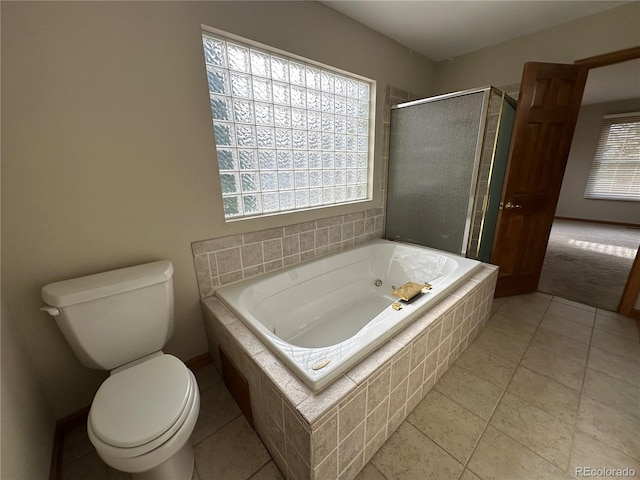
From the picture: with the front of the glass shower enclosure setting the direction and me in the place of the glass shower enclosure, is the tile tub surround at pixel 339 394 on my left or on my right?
on my right

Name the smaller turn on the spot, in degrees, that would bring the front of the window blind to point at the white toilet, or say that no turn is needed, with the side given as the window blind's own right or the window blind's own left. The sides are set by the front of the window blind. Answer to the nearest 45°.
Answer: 0° — it already faces it

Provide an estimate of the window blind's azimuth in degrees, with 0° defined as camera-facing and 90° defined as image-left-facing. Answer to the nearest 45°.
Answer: approximately 0°

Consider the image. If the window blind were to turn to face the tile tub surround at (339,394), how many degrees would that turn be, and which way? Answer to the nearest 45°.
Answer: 0° — it already faces it

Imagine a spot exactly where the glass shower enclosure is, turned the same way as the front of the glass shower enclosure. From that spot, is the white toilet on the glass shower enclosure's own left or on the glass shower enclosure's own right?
on the glass shower enclosure's own right

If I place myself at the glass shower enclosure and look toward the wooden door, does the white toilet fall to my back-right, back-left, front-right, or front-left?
back-right
